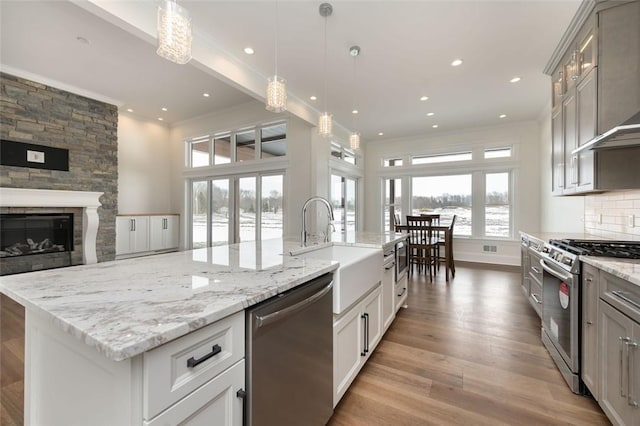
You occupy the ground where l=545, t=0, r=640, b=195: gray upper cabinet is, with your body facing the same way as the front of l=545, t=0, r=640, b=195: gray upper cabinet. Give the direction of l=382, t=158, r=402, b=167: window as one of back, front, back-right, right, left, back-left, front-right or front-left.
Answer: front-right

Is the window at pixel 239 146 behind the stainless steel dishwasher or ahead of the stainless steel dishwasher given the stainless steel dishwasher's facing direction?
behind

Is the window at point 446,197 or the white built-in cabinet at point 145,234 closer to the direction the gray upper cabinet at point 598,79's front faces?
the white built-in cabinet

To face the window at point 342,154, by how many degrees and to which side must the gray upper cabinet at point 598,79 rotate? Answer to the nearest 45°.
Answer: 0° — it already faces it

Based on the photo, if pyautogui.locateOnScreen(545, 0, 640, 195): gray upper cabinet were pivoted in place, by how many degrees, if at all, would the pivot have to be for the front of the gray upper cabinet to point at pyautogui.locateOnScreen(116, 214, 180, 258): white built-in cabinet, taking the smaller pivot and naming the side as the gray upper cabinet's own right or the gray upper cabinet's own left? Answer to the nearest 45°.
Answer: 0° — it already faces it

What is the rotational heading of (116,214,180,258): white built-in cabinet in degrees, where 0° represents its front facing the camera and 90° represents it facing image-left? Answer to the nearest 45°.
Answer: approximately 315°

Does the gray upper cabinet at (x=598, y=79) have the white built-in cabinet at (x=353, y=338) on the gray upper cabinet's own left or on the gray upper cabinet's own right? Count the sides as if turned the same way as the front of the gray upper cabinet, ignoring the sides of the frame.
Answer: on the gray upper cabinet's own left

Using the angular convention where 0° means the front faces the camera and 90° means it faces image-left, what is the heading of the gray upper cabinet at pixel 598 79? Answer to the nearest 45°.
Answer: approximately 90°

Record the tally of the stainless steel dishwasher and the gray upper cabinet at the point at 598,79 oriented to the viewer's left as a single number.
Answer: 1
